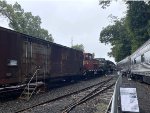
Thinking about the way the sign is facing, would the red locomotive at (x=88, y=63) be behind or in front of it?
behind

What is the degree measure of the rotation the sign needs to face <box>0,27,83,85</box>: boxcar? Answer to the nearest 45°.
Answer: approximately 135° to its right

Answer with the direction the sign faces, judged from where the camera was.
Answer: facing the viewer
